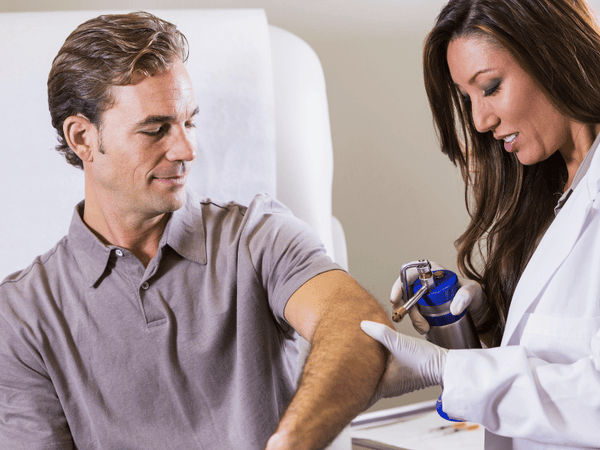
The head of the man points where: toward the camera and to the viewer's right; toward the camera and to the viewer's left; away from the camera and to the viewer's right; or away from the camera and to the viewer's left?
toward the camera and to the viewer's right

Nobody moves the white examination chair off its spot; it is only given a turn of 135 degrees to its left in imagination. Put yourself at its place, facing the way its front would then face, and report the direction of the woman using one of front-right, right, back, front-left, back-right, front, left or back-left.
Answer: right

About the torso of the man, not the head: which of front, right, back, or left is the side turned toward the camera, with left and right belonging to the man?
front

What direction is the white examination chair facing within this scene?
toward the camera

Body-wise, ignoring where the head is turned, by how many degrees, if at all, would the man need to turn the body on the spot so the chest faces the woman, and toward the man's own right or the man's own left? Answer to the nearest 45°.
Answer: approximately 90° to the man's own left
